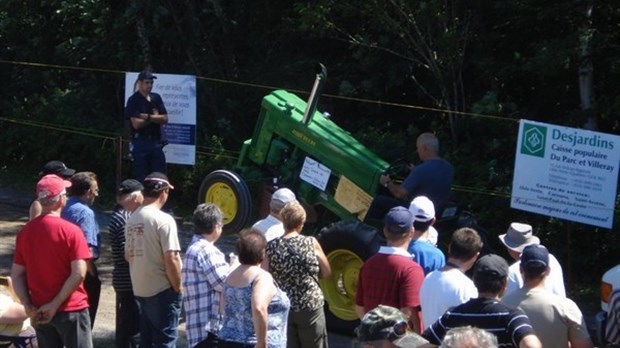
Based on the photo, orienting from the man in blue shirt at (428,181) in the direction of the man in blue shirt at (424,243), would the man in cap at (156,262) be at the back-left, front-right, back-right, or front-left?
front-right

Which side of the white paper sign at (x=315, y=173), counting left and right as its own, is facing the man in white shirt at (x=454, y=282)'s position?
front

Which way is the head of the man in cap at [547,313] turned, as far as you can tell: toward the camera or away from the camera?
away from the camera

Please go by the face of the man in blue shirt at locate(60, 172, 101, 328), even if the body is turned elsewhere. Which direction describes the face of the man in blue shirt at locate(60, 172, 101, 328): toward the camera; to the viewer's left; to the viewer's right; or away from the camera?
to the viewer's right

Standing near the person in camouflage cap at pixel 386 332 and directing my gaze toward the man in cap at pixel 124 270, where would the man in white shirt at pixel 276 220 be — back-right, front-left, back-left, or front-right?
front-right

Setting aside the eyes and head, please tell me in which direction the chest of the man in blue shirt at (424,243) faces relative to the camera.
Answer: away from the camera

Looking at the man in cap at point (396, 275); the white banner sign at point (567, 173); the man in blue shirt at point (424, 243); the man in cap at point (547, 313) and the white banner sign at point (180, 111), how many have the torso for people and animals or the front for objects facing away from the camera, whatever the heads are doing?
3

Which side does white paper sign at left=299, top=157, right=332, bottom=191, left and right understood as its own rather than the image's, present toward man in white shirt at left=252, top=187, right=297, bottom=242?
front

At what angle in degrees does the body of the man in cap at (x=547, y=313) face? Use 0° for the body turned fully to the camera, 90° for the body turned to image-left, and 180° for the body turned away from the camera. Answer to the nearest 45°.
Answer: approximately 180°

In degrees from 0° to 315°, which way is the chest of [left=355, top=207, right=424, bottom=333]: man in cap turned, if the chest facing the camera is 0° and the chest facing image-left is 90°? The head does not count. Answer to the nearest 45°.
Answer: approximately 180°

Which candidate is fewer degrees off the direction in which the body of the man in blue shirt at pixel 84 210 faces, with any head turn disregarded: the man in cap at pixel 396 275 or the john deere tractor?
the john deere tractor

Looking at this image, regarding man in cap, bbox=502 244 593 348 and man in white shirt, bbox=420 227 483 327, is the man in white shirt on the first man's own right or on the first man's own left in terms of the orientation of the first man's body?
on the first man's own left

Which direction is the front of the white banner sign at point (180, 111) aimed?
toward the camera

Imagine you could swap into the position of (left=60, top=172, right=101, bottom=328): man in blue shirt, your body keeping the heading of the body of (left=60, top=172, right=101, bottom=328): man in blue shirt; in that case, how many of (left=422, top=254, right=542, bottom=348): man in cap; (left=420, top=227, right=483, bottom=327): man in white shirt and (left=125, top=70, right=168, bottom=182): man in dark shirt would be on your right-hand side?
2

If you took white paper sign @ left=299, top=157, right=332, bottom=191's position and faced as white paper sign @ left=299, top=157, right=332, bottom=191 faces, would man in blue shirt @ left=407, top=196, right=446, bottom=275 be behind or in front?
in front

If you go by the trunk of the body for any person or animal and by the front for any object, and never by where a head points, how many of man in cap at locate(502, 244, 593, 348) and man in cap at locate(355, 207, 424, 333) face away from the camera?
2
